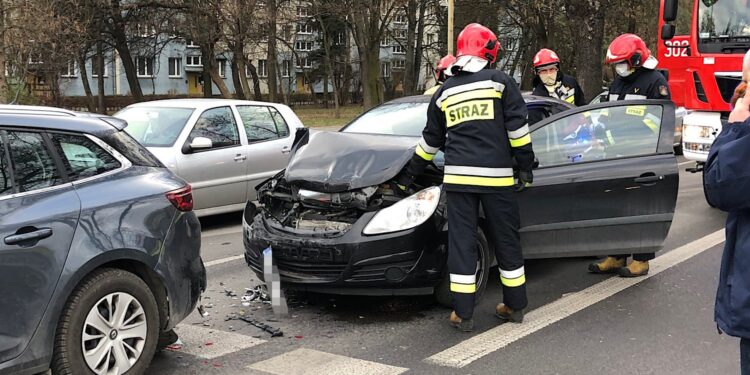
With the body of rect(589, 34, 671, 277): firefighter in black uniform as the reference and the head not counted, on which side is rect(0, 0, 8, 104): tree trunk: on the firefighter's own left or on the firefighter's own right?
on the firefighter's own right

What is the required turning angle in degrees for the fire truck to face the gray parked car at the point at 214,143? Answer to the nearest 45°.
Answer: approximately 90° to its right

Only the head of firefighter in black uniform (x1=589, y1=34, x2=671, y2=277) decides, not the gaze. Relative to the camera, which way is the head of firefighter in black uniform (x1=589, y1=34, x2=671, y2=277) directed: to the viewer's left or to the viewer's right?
to the viewer's left

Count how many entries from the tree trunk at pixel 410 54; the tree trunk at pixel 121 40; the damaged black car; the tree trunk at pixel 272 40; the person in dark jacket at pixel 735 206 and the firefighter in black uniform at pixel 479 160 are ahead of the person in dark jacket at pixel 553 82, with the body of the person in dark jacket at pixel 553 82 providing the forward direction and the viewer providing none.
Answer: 3

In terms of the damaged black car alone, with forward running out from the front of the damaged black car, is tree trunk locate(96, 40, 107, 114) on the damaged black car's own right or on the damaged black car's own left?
on the damaged black car's own right

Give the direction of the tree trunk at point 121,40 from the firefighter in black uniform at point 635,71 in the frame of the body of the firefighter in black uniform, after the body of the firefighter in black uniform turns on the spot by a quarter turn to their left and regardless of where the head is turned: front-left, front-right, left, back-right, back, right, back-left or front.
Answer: back

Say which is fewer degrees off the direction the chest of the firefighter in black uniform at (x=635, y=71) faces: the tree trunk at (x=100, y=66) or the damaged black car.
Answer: the damaged black car

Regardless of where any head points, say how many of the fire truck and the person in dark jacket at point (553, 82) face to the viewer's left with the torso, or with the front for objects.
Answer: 0

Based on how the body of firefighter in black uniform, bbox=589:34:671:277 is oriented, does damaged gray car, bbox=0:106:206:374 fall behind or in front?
in front

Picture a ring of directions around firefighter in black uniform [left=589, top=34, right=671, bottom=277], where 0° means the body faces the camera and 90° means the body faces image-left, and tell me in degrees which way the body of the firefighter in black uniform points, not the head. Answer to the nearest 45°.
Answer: approximately 45°
